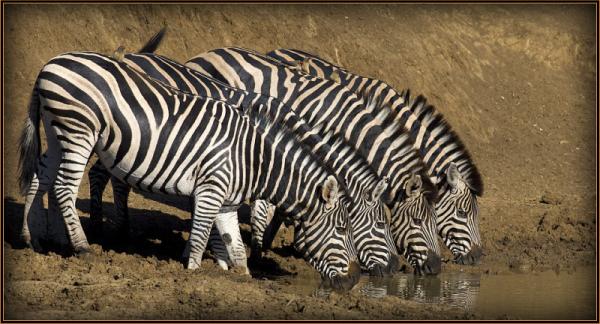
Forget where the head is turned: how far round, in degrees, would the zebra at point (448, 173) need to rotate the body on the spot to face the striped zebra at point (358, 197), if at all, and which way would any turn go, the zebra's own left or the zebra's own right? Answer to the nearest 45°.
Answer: approximately 135° to the zebra's own right

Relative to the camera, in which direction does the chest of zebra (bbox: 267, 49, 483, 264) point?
to the viewer's right

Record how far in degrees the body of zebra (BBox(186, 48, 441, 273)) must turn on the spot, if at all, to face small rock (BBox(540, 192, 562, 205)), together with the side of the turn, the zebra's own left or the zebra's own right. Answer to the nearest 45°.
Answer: approximately 45° to the zebra's own left

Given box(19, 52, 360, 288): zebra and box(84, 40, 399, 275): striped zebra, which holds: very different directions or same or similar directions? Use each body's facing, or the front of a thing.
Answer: same or similar directions

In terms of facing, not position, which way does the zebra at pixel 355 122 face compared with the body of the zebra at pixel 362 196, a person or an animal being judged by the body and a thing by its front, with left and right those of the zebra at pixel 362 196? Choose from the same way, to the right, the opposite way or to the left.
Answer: the same way

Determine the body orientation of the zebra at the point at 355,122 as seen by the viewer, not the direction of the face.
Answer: to the viewer's right

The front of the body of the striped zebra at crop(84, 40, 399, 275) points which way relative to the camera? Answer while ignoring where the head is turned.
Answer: to the viewer's right

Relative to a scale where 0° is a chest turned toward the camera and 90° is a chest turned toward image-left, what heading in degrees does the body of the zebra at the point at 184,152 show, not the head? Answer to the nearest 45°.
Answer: approximately 270°

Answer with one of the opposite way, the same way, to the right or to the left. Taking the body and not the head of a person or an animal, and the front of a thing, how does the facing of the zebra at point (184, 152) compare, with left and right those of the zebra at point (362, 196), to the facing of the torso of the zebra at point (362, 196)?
the same way

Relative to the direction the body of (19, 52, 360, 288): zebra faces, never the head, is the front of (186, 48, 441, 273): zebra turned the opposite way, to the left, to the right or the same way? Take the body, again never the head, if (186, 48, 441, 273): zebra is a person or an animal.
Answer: the same way

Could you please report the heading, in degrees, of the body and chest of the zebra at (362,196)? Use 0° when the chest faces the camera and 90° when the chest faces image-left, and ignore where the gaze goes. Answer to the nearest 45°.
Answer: approximately 270°
